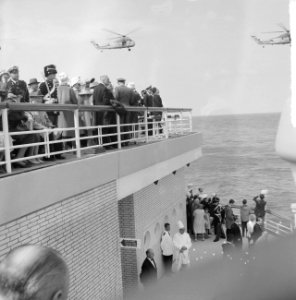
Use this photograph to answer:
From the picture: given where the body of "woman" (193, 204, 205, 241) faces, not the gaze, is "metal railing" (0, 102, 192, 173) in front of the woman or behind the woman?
behind

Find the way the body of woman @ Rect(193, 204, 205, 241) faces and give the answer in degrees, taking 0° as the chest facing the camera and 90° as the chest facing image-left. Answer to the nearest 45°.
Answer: approximately 180°

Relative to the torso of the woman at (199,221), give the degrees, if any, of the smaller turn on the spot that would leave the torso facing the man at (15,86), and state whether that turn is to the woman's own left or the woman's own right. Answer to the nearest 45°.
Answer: approximately 180°

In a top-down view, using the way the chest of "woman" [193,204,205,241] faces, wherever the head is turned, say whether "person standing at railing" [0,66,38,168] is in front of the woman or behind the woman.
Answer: behind

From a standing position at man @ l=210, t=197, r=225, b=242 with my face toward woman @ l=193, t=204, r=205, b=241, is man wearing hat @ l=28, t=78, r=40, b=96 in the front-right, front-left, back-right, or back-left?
front-left

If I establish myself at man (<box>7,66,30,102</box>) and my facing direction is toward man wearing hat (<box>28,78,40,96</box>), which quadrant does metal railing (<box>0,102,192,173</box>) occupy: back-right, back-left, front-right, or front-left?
front-right

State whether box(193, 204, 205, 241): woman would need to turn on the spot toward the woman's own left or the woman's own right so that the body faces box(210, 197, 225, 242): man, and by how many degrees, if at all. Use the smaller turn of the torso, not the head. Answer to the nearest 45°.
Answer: approximately 45° to the woman's own right
